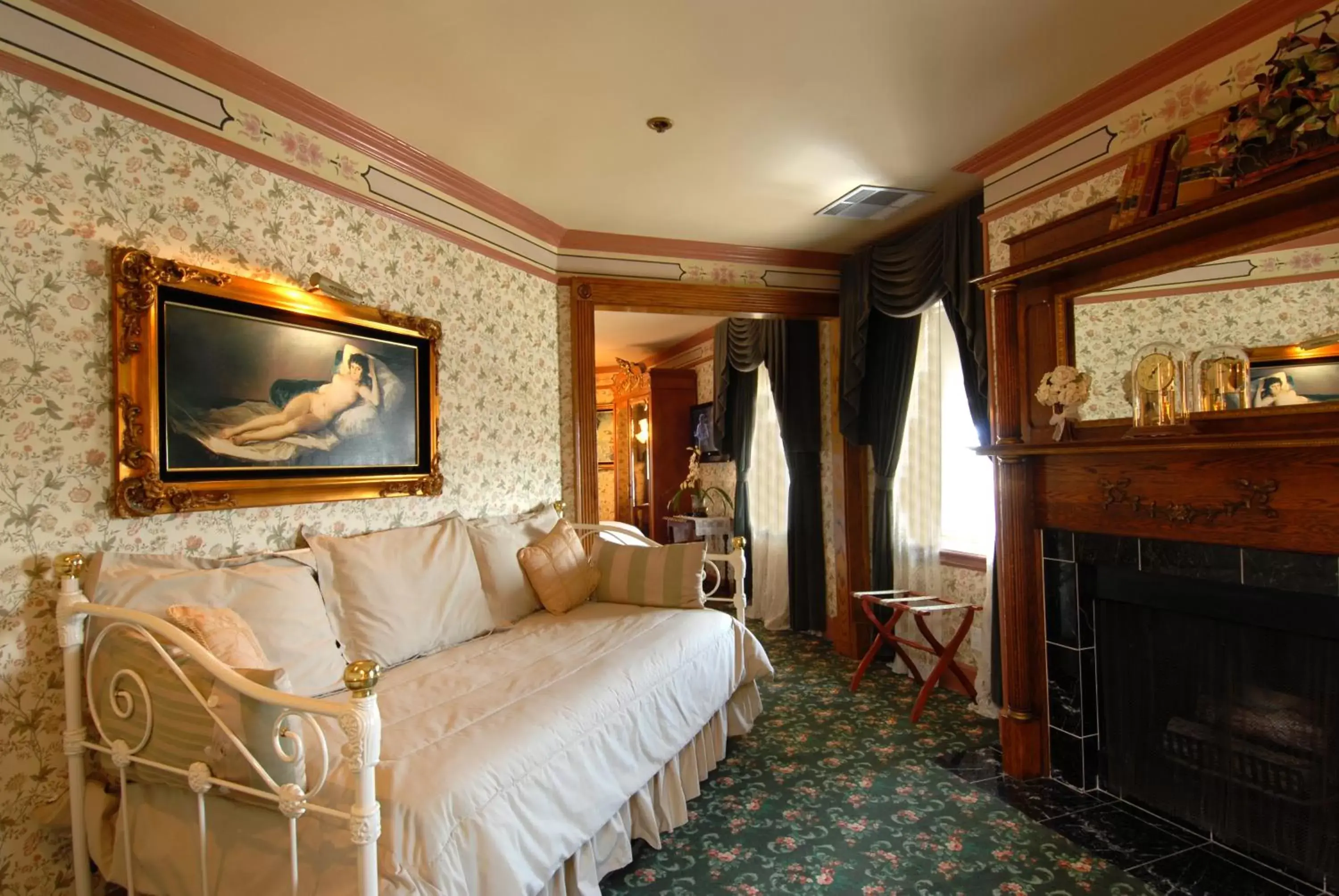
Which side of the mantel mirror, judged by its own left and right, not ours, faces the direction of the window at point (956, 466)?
right

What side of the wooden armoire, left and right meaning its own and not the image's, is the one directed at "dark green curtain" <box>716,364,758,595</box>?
left

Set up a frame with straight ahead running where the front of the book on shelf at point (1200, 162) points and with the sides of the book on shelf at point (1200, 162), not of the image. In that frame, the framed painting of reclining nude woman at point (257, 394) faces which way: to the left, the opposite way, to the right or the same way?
the opposite way

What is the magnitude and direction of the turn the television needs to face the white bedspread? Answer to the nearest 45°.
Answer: approximately 45° to its left

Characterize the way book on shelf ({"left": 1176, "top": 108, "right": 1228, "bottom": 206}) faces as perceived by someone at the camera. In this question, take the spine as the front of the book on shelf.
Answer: facing the viewer and to the left of the viewer

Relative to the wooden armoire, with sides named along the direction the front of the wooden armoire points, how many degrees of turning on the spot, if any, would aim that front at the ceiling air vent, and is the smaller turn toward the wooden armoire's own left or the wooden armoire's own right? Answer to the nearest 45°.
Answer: approximately 45° to the wooden armoire's own left

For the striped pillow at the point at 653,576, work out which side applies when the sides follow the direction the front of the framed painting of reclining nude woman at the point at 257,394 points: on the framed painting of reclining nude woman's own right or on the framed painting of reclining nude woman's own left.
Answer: on the framed painting of reclining nude woman's own left

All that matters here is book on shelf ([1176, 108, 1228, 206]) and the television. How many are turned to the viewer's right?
0

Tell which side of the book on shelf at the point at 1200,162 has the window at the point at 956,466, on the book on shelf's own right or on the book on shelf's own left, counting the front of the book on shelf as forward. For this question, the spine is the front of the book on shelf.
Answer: on the book on shelf's own right

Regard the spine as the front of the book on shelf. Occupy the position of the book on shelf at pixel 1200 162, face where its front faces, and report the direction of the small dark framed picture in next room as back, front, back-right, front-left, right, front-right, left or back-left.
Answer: right

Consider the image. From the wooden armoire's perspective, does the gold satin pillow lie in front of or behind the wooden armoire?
in front

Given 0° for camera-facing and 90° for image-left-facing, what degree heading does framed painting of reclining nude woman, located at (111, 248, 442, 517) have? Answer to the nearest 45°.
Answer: approximately 315°

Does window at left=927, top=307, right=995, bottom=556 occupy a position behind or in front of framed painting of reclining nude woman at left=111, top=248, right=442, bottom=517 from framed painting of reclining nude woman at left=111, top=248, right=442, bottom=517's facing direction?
in front
